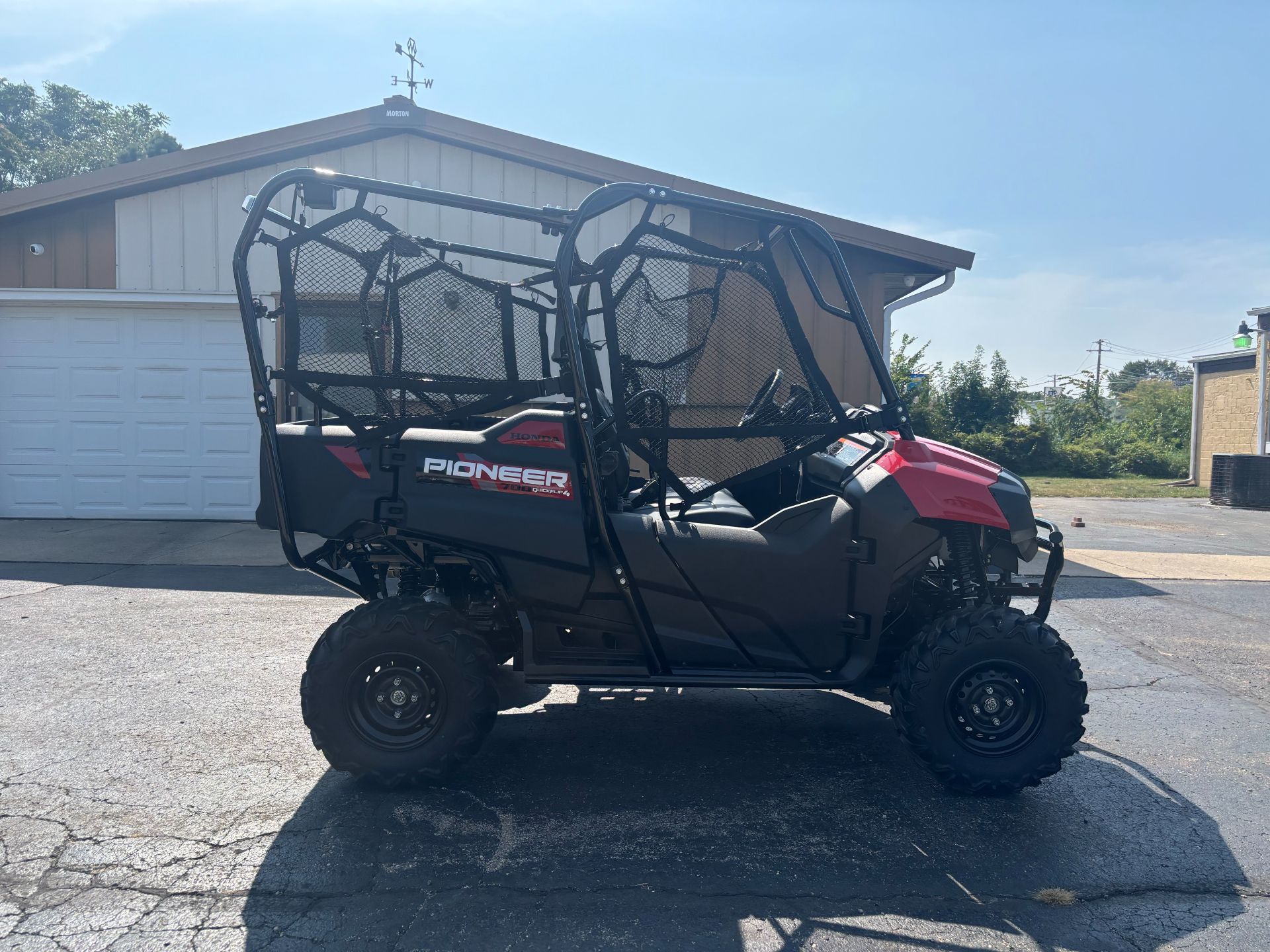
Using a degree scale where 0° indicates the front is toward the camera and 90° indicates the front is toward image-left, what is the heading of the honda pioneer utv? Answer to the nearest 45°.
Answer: approximately 270°

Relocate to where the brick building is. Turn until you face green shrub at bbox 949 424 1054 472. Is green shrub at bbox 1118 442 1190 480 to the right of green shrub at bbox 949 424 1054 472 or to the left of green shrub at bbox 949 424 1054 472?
right

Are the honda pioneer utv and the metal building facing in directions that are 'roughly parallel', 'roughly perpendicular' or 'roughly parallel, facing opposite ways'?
roughly perpendicular

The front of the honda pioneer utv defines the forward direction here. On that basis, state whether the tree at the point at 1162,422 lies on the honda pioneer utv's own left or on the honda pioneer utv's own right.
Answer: on the honda pioneer utv's own left

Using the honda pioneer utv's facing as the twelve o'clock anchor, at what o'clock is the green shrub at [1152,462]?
The green shrub is roughly at 10 o'clock from the honda pioneer utv.

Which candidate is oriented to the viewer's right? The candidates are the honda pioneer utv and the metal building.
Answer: the honda pioneer utv

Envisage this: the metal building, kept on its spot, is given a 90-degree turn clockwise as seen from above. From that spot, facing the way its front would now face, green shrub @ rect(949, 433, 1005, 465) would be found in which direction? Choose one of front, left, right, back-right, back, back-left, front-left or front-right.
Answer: back-right

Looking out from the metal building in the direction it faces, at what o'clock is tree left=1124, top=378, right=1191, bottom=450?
The tree is roughly at 8 o'clock from the metal building.

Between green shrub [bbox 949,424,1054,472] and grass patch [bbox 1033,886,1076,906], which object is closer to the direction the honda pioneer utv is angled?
the grass patch

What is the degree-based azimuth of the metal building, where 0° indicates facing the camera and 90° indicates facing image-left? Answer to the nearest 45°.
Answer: approximately 0°

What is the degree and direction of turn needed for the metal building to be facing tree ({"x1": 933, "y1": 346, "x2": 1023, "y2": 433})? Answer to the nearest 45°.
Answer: approximately 135° to its left

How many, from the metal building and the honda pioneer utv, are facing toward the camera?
1

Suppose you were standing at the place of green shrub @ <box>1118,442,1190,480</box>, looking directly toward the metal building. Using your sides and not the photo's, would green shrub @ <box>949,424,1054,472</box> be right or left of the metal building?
right

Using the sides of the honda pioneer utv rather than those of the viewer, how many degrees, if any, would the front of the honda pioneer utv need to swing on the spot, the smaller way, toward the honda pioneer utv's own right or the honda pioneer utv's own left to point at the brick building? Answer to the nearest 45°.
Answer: approximately 45° to the honda pioneer utv's own left
